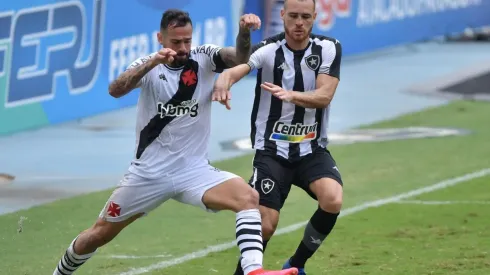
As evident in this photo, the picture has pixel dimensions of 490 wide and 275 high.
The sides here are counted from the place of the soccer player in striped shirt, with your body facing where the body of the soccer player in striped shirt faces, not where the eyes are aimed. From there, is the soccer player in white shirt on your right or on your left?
on your right

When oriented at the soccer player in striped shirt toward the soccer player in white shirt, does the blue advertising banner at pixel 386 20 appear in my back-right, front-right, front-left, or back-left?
back-right

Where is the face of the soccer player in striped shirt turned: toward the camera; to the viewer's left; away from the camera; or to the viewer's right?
toward the camera

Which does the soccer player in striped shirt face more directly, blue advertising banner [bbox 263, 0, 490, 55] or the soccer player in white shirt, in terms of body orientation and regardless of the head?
the soccer player in white shirt

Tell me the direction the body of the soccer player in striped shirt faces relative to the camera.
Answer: toward the camera

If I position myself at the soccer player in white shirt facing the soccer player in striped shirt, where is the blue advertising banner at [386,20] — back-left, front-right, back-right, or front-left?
front-left

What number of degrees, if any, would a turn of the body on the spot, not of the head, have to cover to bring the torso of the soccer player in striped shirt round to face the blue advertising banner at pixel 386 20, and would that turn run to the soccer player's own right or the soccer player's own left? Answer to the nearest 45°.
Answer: approximately 180°

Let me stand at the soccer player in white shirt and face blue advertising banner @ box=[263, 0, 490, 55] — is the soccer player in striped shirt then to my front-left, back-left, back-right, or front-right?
front-right

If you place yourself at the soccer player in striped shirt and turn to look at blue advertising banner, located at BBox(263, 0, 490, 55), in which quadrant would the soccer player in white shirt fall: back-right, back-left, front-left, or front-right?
back-left
